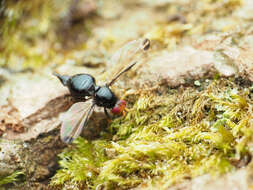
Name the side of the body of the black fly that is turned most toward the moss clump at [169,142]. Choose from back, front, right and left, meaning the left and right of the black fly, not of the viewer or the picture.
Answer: front

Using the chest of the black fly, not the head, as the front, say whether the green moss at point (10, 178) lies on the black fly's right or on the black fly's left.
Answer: on the black fly's right

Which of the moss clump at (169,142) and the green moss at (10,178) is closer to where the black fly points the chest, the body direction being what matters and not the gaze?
the moss clump

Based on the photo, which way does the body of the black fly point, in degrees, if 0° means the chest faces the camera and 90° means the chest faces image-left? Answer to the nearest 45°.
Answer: approximately 315°
